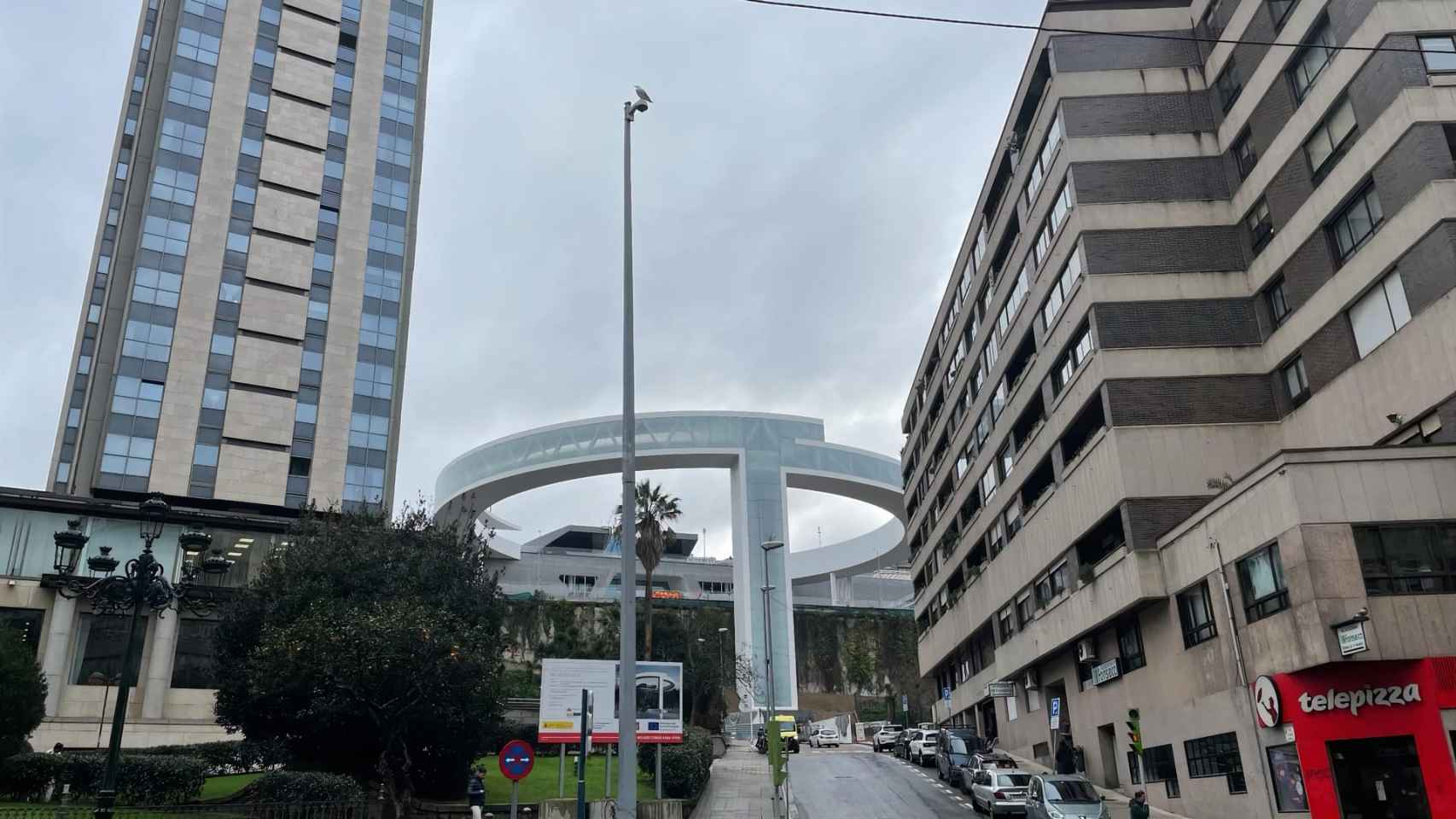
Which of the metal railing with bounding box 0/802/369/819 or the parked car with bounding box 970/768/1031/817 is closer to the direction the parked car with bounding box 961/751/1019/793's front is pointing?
the metal railing

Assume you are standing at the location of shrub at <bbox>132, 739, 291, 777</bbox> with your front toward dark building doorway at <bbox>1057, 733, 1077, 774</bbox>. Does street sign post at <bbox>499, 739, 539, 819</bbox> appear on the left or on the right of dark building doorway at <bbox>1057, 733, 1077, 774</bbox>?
right
